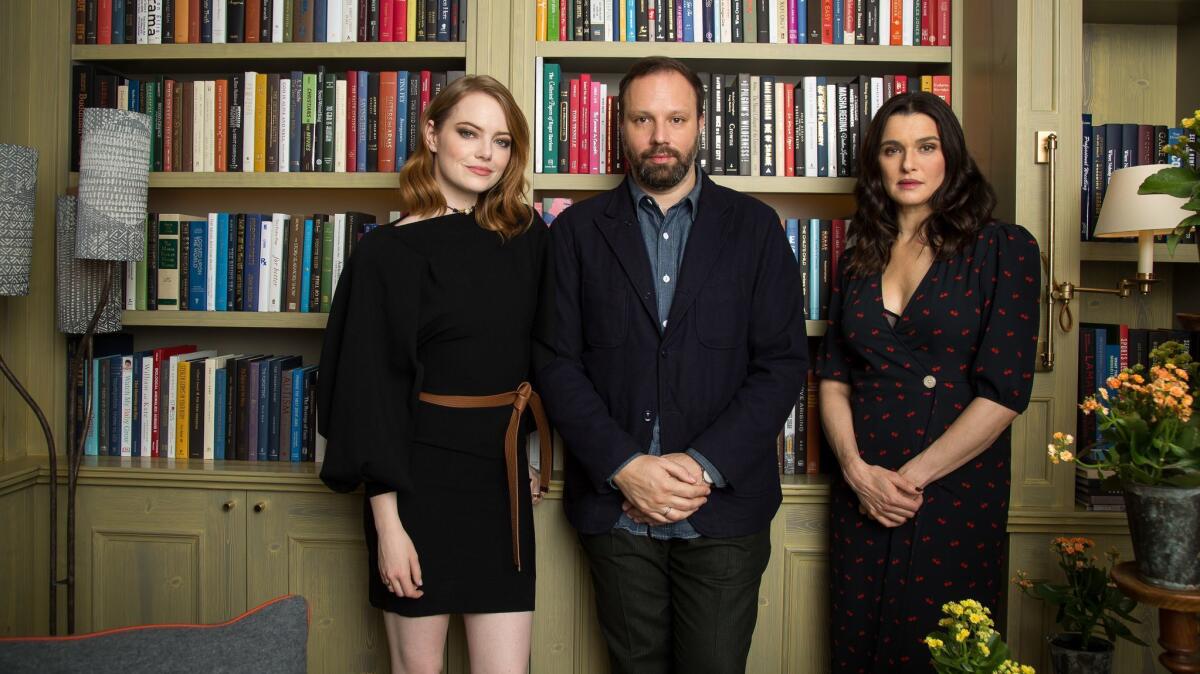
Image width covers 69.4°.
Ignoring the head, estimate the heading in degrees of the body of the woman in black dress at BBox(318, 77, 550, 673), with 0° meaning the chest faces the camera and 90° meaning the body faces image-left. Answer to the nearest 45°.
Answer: approximately 315°

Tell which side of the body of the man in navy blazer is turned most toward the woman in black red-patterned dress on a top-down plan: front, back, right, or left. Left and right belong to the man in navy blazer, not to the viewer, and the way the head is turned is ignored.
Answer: left

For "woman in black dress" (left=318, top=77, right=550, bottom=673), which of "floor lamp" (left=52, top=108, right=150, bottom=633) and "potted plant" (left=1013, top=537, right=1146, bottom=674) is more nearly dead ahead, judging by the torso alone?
the potted plant

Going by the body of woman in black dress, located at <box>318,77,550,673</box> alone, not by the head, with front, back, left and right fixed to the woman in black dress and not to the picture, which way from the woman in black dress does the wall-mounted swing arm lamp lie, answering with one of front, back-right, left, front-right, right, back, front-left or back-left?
front-left

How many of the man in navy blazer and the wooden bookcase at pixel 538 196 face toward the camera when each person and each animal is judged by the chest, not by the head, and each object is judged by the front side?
2

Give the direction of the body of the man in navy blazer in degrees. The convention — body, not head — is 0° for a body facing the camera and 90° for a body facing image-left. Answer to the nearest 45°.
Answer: approximately 0°

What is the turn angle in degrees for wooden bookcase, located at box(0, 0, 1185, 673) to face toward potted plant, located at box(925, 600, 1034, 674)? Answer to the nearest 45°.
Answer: approximately 45° to its left
